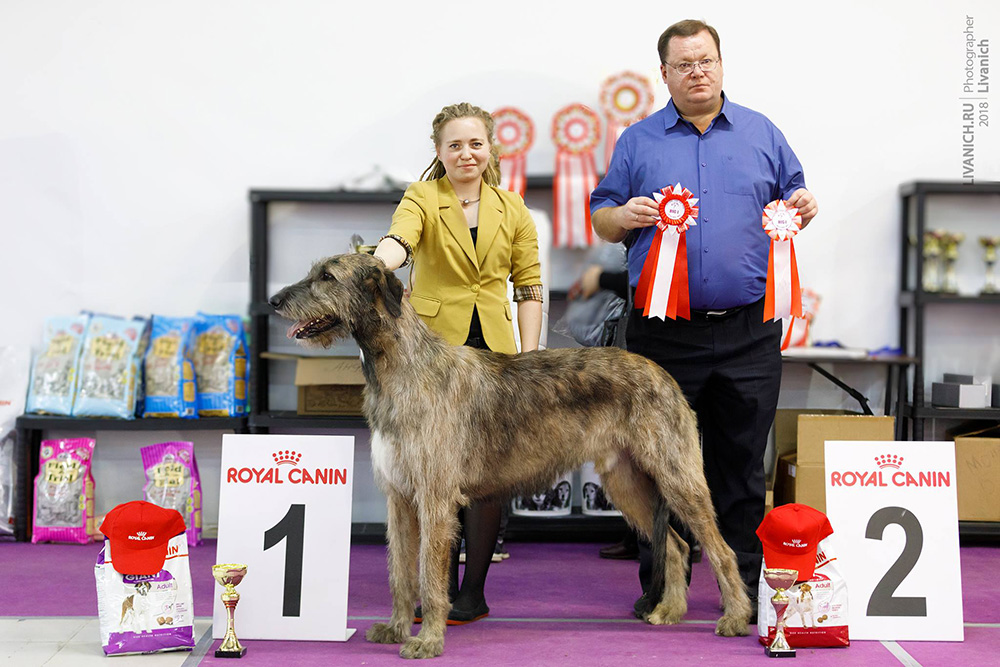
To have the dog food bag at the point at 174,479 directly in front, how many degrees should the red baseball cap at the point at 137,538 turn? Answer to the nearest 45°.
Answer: approximately 180°

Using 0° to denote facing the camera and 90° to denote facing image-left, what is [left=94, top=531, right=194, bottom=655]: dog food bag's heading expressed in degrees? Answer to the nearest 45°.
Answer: approximately 0°

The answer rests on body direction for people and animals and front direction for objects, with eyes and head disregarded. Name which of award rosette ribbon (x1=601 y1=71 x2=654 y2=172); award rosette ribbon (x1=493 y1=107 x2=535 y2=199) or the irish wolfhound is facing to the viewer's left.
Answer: the irish wolfhound

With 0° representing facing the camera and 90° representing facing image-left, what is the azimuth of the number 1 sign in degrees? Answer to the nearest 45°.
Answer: approximately 0°
